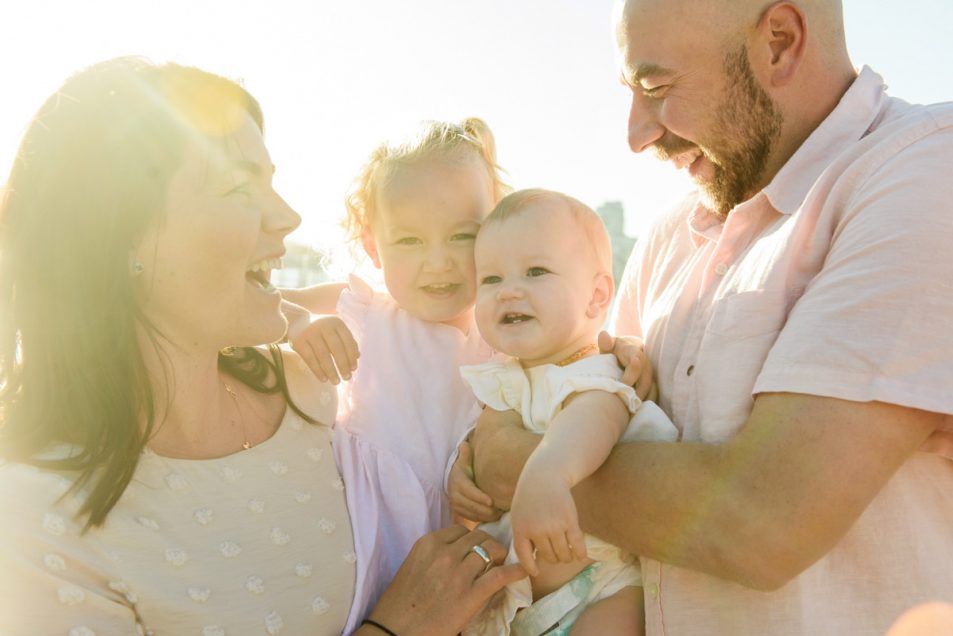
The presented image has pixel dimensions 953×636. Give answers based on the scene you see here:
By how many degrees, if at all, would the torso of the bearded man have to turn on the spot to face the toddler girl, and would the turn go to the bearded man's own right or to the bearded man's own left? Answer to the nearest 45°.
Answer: approximately 90° to the bearded man's own right

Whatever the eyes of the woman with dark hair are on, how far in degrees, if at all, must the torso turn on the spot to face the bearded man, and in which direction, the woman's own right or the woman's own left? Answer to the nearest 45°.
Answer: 0° — they already face them

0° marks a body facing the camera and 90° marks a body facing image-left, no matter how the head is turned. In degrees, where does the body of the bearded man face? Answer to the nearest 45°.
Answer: approximately 45°

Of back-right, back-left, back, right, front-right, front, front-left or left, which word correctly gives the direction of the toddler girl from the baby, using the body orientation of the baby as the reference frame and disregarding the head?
right

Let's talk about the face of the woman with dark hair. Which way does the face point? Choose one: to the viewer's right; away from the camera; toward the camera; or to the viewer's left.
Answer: to the viewer's right

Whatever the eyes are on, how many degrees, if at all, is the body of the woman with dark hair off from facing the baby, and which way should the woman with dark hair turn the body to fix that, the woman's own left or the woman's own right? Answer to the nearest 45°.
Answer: approximately 45° to the woman's own left

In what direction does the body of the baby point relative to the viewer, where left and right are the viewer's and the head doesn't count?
facing the viewer and to the left of the viewer
